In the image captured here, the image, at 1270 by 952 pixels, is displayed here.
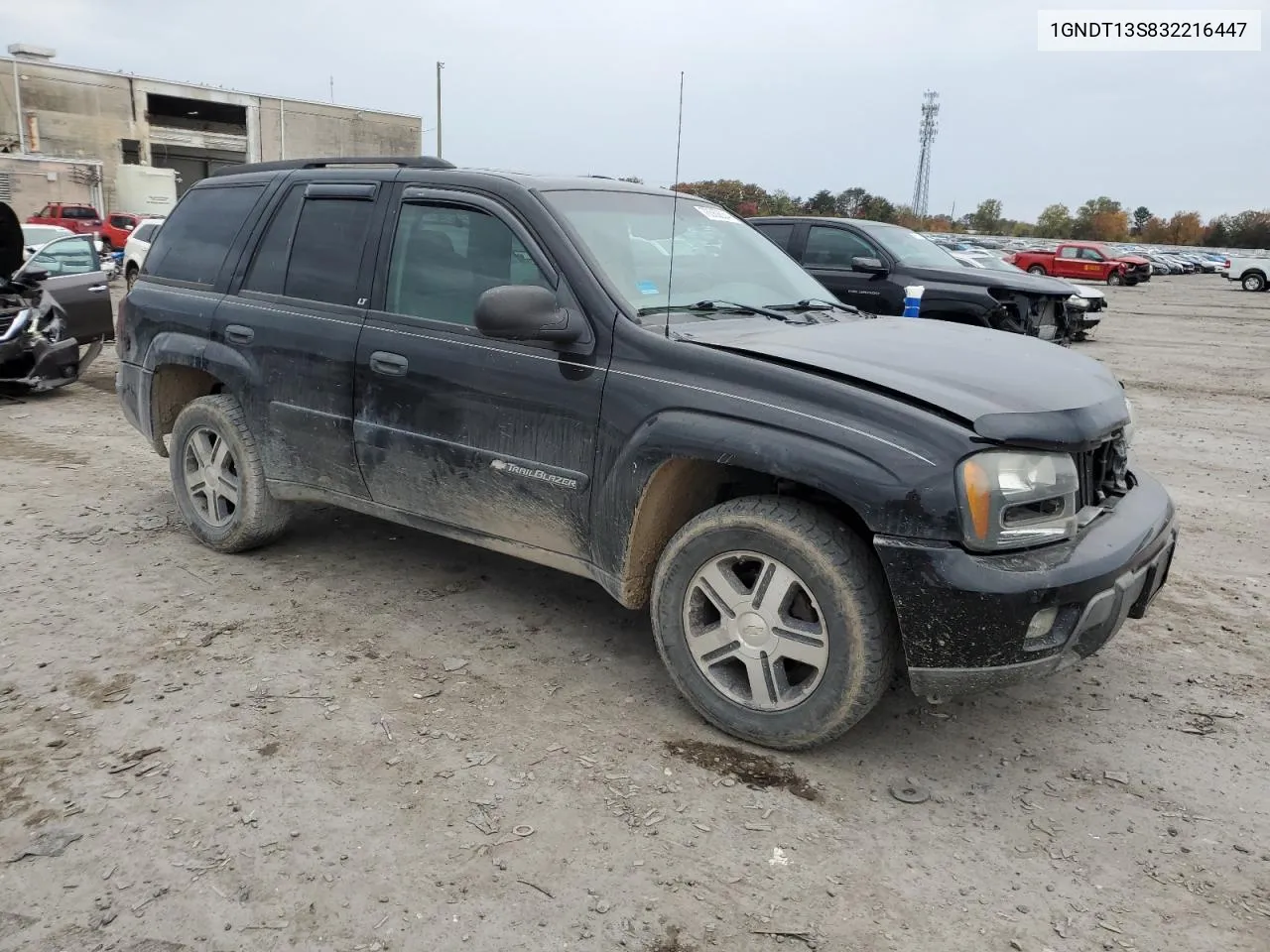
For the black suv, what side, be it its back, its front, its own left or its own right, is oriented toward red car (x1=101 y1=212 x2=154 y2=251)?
back

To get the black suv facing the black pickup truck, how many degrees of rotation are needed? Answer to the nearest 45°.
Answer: approximately 135° to its left

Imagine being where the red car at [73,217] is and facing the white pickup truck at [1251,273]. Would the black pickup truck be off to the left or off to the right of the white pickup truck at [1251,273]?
right

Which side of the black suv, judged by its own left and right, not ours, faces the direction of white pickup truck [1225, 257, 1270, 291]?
left

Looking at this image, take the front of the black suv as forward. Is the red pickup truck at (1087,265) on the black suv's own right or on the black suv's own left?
on the black suv's own left

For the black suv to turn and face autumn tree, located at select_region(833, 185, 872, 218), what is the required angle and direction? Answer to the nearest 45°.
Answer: approximately 135° to its left

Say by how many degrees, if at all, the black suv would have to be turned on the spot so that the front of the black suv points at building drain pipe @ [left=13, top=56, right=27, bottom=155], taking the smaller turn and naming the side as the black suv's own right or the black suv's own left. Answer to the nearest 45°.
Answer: approximately 180°

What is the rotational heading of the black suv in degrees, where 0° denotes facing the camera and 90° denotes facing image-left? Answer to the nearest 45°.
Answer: approximately 315°

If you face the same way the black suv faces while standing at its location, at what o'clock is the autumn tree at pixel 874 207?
The autumn tree is roughly at 8 o'clock from the black suv.

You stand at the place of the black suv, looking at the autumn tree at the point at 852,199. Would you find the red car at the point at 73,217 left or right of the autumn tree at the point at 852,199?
left

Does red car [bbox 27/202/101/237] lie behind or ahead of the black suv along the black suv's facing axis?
behind
